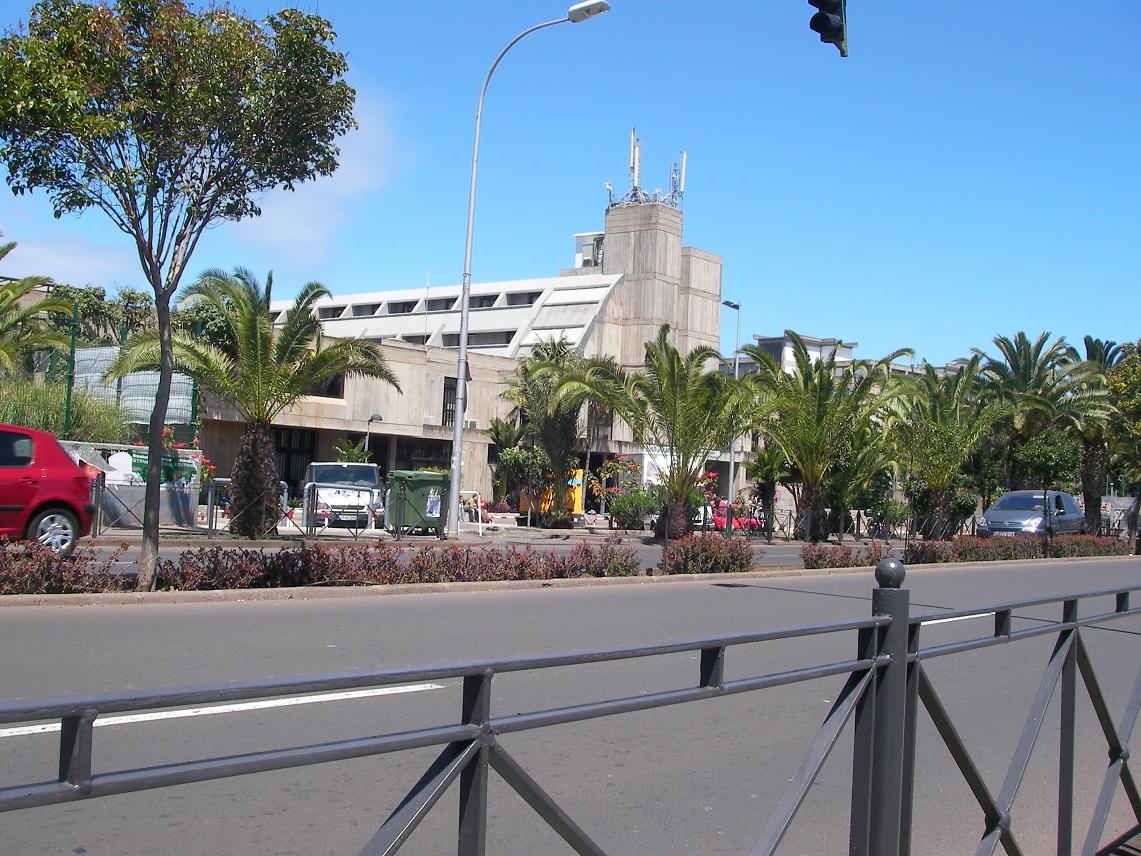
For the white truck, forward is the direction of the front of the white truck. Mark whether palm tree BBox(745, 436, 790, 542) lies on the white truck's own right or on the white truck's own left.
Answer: on the white truck's own left

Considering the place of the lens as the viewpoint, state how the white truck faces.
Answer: facing the viewer

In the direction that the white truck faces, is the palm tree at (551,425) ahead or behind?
behind

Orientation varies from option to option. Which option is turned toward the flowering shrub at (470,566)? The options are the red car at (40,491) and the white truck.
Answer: the white truck

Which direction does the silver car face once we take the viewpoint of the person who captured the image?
facing the viewer and to the left of the viewer

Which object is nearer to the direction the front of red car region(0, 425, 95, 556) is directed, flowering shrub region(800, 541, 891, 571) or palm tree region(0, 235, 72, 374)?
the palm tree

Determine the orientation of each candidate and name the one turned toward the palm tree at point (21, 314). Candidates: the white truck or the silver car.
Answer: the silver car

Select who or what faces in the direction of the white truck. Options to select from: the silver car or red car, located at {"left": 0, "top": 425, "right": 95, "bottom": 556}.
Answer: the silver car

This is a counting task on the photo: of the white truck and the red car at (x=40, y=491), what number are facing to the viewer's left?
1

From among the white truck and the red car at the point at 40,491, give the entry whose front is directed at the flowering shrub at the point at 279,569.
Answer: the white truck

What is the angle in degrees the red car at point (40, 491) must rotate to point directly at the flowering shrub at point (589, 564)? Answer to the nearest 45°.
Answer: approximately 180°

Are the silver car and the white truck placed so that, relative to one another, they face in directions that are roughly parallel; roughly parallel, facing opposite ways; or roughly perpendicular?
roughly perpendicular

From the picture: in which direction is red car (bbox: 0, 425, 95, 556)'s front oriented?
to the viewer's left

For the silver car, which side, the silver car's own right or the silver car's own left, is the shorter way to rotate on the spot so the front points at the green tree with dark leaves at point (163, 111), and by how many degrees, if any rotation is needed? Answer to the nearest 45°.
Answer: approximately 45° to the silver car's own left

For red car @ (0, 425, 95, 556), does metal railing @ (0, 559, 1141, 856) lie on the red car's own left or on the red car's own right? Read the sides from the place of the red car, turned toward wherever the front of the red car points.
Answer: on the red car's own left

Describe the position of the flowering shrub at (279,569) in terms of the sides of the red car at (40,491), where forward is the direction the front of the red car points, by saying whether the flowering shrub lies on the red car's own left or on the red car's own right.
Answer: on the red car's own left

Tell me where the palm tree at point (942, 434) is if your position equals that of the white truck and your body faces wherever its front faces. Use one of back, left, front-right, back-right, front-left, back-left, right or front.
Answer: left

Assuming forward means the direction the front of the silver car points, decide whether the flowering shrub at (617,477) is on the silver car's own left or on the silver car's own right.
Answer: on the silver car's own right

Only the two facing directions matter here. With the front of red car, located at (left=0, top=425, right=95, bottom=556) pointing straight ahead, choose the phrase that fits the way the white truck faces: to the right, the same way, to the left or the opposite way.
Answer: to the left

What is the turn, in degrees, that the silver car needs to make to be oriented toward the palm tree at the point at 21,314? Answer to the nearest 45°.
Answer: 0° — it already faces it
